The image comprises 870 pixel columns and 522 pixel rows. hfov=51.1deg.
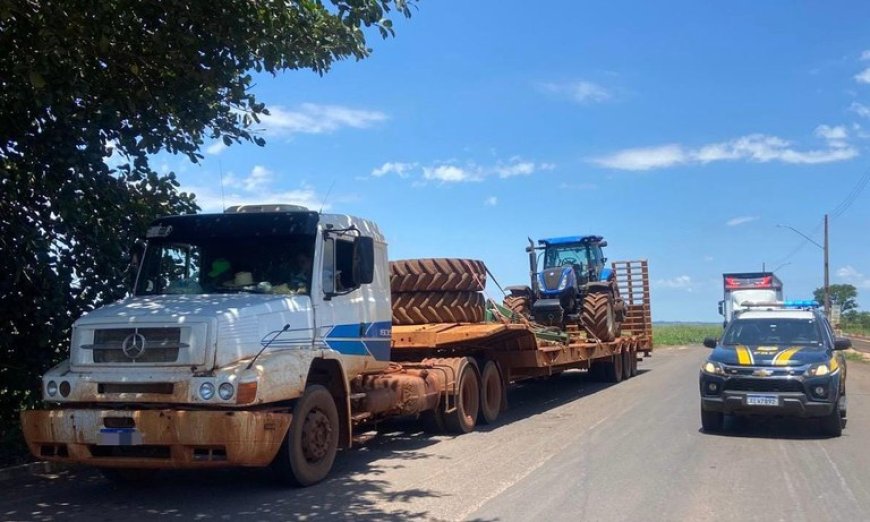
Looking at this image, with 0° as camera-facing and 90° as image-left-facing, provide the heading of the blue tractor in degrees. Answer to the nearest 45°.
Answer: approximately 45°

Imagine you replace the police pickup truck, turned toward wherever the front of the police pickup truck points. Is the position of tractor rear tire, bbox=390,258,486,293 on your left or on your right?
on your right

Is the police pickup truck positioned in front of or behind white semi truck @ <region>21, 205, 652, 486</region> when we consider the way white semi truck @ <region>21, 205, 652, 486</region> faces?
behind

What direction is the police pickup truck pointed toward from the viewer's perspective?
toward the camera

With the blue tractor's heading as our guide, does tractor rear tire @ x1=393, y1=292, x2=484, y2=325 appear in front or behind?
in front

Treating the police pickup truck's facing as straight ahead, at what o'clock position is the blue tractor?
The blue tractor is roughly at 5 o'clock from the police pickup truck.

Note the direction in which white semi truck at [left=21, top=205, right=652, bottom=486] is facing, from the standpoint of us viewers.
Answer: facing the viewer and to the left of the viewer

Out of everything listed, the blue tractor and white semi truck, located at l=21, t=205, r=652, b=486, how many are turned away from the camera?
0

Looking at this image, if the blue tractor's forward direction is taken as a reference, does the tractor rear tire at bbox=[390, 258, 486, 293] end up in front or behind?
in front
